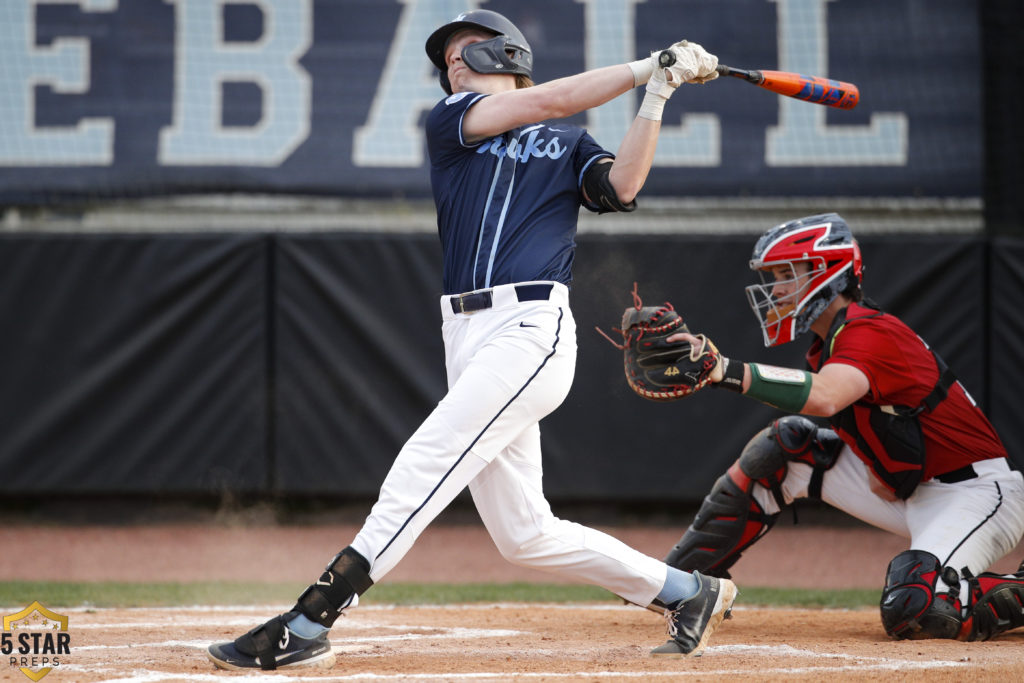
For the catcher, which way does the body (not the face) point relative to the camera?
to the viewer's left

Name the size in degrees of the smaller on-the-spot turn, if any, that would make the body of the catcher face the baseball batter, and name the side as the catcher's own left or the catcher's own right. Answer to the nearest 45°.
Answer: approximately 45° to the catcher's own left
